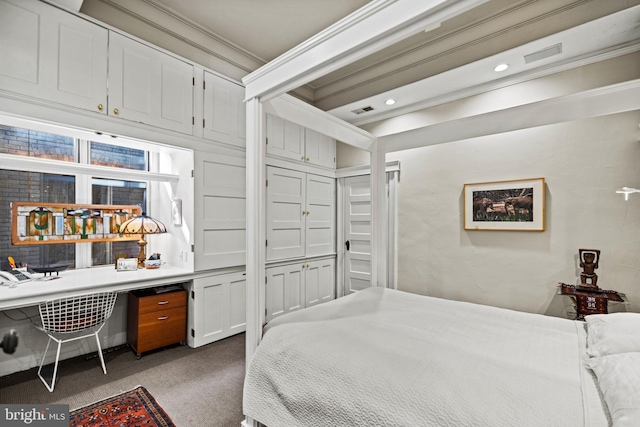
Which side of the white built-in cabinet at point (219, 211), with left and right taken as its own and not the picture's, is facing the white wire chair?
right

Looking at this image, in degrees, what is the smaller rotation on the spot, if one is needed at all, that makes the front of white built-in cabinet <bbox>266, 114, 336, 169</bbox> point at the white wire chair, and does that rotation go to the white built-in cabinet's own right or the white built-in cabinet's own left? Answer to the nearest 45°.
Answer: approximately 90° to the white built-in cabinet's own right

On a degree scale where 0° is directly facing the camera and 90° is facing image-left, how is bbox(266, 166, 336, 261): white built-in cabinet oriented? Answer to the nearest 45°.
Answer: approximately 315°

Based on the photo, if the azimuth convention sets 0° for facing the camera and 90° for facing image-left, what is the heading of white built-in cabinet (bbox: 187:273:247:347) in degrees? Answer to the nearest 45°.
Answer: approximately 315°

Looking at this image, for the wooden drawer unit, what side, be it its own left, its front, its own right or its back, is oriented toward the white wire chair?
right

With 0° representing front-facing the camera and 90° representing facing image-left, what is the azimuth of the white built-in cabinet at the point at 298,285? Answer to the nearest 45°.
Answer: approximately 315°

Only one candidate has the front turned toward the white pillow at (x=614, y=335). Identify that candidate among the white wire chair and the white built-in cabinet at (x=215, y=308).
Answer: the white built-in cabinet

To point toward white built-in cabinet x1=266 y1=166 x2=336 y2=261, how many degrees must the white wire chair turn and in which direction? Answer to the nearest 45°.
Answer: approximately 135° to its right

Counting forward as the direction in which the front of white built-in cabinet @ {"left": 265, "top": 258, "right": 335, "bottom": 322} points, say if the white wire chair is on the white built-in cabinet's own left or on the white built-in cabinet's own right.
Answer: on the white built-in cabinet's own right
